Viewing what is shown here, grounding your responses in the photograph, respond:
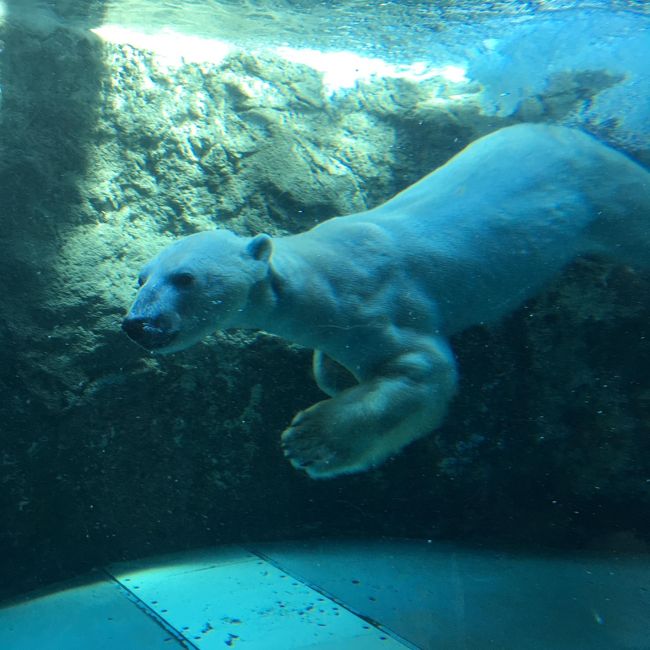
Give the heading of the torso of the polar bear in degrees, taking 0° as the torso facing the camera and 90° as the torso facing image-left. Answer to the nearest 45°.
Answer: approximately 90°

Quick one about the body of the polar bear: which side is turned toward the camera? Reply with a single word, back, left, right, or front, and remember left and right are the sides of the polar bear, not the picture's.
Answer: left
